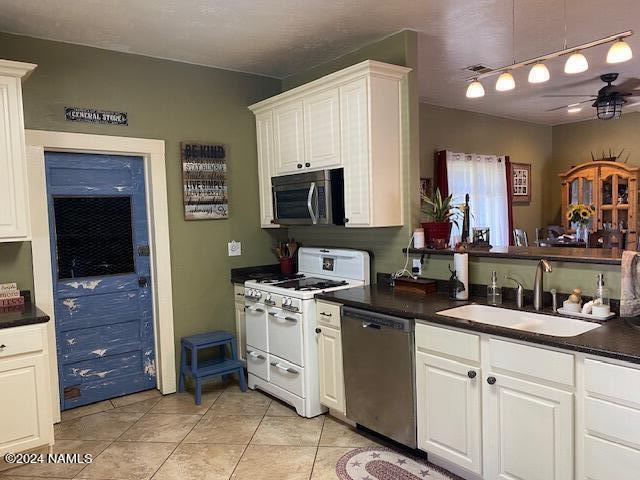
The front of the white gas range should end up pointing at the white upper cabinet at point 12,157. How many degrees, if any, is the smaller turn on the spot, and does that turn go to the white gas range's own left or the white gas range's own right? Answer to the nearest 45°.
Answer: approximately 45° to the white gas range's own right

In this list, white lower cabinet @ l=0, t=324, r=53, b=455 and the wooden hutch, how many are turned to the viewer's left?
0

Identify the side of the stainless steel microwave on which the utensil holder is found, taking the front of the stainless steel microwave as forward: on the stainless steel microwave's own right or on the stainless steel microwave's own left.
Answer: on the stainless steel microwave's own right

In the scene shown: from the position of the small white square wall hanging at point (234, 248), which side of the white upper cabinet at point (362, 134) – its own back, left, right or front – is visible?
right

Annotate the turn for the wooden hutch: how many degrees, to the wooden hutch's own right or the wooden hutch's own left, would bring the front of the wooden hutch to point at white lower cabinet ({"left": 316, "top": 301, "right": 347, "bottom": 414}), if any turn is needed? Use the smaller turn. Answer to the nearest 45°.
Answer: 0° — it already faces it

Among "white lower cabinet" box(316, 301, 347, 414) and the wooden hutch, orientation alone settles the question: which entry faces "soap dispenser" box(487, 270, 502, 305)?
the wooden hutch

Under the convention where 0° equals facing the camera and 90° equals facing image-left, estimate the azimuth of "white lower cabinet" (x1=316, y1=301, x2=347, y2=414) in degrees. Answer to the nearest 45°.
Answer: approximately 45°

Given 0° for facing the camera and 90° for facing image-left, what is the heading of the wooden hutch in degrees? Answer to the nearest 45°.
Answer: approximately 0°

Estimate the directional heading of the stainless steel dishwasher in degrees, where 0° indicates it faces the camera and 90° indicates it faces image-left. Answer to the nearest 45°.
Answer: approximately 45°

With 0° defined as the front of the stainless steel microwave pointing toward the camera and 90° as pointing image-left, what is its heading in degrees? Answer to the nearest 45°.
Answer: approximately 45°

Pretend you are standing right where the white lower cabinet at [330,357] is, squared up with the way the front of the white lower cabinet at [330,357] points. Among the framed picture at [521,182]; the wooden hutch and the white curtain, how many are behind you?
3

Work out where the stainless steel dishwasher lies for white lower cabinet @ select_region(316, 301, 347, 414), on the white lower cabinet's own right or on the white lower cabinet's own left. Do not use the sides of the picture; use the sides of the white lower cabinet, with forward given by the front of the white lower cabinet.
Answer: on the white lower cabinet's own left
